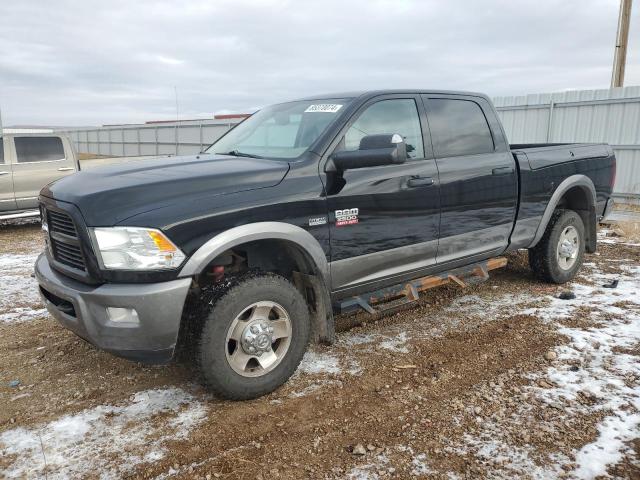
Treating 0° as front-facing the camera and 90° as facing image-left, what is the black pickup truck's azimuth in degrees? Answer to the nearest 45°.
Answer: approximately 45°

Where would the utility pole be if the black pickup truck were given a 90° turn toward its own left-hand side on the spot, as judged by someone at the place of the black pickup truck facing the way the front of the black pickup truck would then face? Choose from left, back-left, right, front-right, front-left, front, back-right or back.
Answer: left
